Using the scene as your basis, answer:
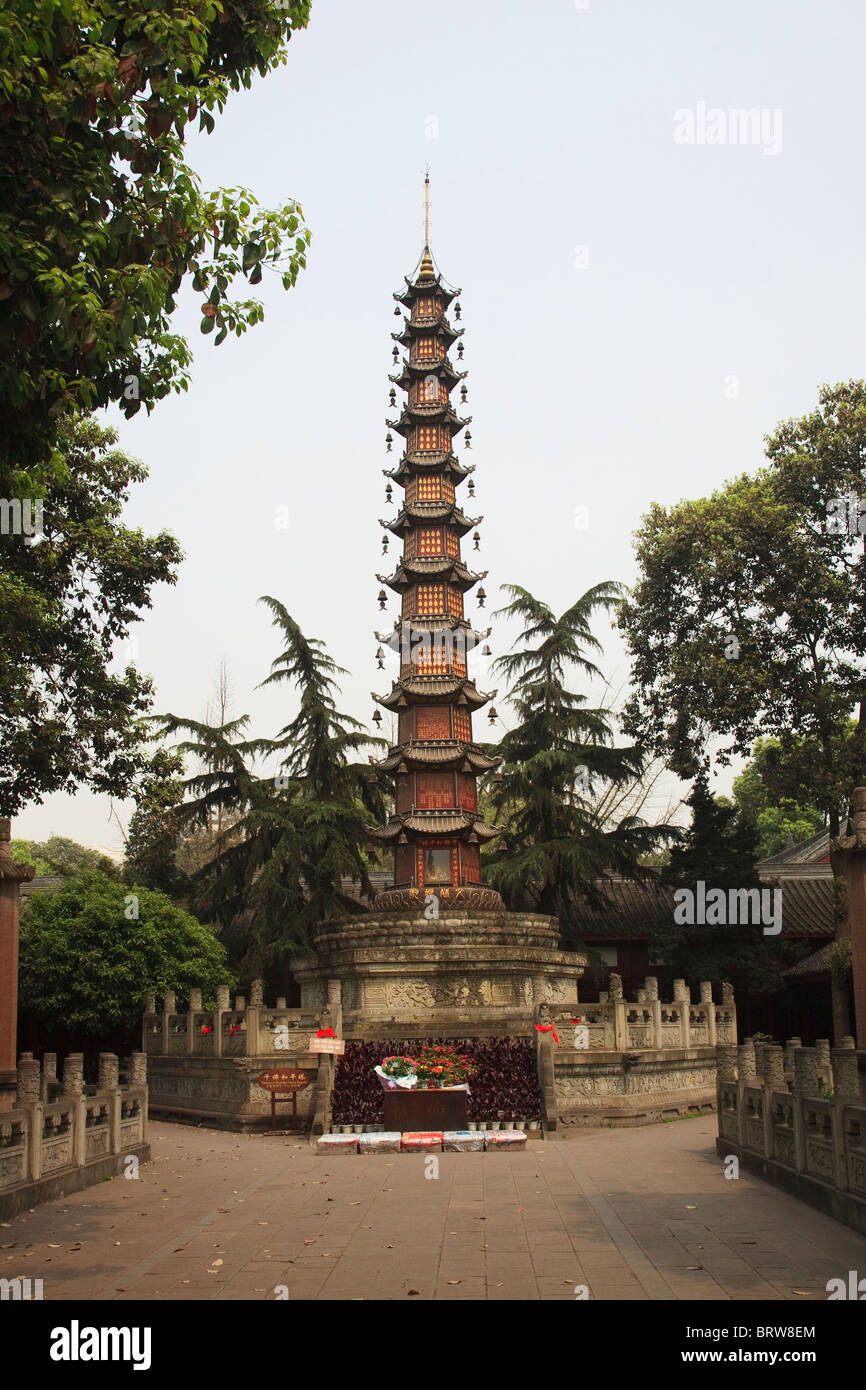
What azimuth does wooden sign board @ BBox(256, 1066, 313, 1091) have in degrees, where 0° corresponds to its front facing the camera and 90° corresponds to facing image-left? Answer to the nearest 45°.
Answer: approximately 0°

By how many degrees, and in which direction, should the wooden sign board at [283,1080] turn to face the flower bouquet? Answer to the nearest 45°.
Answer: approximately 45° to its left

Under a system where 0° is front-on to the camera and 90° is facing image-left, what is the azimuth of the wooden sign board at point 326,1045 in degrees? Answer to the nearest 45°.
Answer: approximately 0°

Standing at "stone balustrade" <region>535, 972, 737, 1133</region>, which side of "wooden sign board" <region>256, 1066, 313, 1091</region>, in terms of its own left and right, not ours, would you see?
left

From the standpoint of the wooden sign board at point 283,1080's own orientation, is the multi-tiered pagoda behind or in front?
behind

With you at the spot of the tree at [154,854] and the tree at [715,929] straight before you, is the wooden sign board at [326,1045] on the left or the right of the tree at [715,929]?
right

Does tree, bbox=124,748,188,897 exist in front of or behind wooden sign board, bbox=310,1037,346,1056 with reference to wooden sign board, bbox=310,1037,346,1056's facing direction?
behind

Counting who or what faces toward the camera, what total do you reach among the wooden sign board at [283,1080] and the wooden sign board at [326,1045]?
2

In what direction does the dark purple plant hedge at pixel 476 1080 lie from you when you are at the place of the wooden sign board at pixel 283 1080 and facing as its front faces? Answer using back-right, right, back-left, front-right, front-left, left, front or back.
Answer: left

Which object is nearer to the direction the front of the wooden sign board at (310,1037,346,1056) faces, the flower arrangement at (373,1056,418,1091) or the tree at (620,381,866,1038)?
the flower arrangement

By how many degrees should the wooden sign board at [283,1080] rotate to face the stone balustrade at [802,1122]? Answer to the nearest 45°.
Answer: approximately 45° to its left
